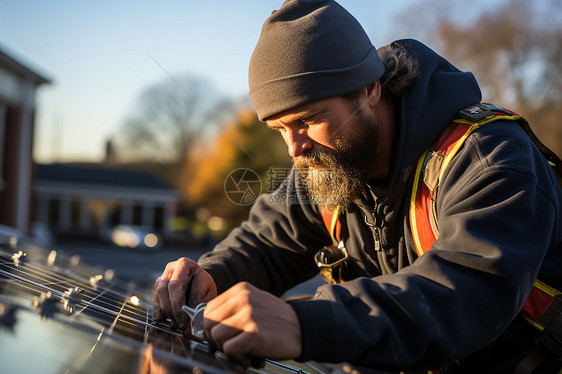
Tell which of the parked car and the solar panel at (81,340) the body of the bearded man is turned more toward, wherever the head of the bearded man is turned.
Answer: the solar panel

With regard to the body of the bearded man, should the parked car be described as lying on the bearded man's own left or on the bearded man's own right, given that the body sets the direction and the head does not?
on the bearded man's own right

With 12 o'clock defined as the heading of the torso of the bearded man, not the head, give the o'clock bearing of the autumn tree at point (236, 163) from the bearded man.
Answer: The autumn tree is roughly at 4 o'clock from the bearded man.

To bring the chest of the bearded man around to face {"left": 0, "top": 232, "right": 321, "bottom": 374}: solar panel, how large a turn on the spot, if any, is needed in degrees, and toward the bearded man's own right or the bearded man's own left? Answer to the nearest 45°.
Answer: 0° — they already face it

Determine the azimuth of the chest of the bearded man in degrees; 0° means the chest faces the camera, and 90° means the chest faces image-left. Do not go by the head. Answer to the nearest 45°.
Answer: approximately 45°

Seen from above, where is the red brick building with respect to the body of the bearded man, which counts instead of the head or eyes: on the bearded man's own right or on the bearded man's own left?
on the bearded man's own right
